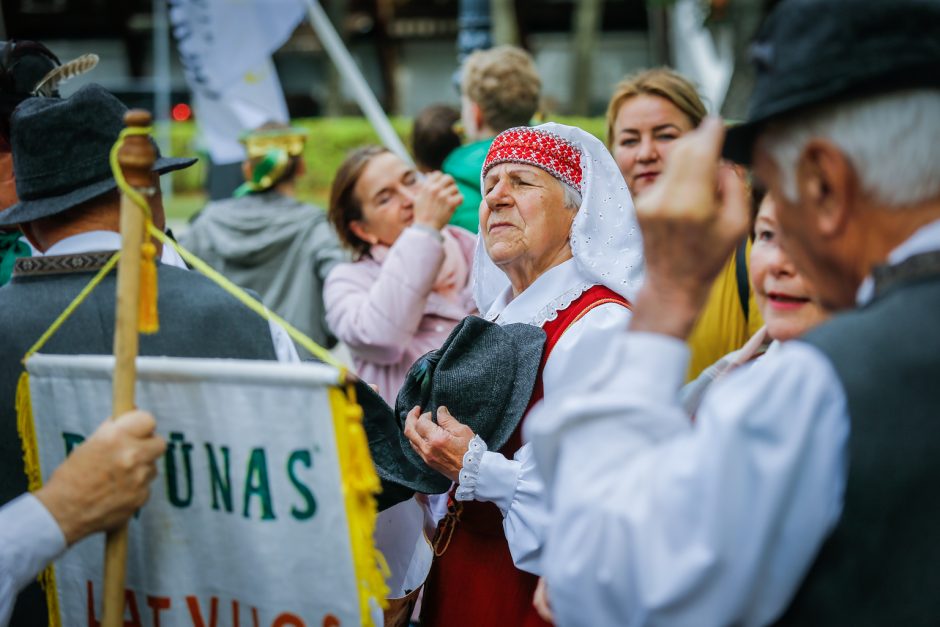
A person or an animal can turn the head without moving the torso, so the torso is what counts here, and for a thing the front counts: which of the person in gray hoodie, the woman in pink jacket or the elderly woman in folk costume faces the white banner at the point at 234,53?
the person in gray hoodie

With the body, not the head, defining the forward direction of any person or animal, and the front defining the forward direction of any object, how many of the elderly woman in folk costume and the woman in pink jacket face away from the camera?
0

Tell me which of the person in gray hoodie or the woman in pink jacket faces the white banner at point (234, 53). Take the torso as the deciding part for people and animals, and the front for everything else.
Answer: the person in gray hoodie

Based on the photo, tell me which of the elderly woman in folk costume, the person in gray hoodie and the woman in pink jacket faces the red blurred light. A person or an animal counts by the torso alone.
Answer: the person in gray hoodie

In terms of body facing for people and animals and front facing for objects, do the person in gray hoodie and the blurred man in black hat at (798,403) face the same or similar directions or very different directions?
same or similar directions

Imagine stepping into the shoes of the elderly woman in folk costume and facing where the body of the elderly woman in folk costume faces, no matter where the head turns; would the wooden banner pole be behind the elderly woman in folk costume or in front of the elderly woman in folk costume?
in front

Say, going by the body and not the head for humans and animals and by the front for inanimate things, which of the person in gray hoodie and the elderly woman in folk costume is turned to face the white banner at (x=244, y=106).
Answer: the person in gray hoodie

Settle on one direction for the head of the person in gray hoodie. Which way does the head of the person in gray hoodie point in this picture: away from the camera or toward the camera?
away from the camera

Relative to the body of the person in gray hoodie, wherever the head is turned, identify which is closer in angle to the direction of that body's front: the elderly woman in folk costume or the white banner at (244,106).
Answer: the white banner

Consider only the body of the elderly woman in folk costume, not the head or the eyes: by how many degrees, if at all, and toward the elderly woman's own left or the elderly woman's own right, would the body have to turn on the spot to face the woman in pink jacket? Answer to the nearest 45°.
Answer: approximately 135° to the elderly woman's own right

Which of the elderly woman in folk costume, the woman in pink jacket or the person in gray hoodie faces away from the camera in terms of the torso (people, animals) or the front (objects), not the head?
the person in gray hoodie

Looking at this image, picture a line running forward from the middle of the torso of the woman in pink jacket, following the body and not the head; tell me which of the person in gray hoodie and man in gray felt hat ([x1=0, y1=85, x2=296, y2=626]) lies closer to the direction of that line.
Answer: the man in gray felt hat

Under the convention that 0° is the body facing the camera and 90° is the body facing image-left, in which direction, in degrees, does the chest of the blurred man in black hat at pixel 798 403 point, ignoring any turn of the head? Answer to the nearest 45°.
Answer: approximately 135°

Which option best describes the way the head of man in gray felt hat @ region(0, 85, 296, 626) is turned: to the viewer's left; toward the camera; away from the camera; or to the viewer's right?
away from the camera

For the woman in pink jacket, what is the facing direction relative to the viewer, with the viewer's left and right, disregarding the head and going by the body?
facing the viewer and to the right of the viewer

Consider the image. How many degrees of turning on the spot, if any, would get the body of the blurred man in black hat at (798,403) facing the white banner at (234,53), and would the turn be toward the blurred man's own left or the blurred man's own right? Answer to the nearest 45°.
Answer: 0° — they already face it

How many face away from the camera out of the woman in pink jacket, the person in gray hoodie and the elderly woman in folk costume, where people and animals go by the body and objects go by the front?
1

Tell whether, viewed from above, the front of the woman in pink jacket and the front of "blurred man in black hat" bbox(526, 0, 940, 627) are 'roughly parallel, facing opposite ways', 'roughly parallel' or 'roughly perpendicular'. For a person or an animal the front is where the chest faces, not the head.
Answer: roughly parallel, facing opposite ways

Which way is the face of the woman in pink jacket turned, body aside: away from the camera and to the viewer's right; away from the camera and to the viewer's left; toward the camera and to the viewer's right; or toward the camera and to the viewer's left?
toward the camera and to the viewer's right

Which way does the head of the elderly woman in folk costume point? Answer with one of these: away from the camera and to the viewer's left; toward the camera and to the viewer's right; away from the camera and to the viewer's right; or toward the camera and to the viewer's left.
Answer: toward the camera and to the viewer's left
